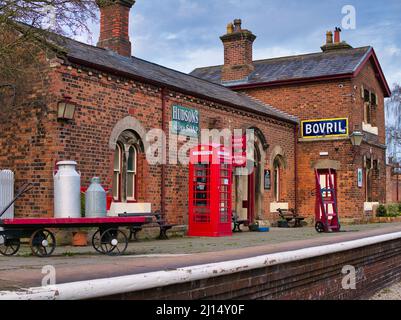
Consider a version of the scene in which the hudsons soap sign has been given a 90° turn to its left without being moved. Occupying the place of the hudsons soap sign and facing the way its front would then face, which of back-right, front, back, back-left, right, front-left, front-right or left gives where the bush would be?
front

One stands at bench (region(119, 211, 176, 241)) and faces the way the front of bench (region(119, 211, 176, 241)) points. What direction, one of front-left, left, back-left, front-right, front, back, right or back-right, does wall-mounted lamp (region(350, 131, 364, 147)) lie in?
left

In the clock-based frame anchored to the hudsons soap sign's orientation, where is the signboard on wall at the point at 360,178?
The signboard on wall is roughly at 9 o'clock from the hudsons soap sign.

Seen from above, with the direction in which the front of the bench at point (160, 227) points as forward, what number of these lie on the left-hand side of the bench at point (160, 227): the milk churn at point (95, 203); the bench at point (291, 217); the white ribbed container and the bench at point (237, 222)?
2

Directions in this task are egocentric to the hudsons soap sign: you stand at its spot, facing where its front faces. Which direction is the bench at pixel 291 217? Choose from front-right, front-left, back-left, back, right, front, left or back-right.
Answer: left

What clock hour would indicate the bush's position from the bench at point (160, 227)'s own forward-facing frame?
The bush is roughly at 9 o'clock from the bench.

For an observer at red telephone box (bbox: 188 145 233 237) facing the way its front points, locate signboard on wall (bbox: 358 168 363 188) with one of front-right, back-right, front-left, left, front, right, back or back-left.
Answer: left

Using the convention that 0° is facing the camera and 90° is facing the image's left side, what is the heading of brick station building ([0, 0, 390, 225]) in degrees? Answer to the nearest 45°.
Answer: approximately 315°

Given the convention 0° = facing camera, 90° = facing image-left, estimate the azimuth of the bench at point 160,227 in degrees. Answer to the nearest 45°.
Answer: approximately 315°

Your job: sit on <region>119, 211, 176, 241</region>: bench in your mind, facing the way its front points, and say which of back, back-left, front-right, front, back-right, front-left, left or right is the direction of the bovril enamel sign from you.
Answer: left

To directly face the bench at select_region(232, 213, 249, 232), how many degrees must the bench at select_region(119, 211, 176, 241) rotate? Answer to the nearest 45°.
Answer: approximately 90° to its left

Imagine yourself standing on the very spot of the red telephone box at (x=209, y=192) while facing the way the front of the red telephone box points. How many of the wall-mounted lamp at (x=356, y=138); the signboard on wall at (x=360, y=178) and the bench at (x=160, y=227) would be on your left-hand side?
2

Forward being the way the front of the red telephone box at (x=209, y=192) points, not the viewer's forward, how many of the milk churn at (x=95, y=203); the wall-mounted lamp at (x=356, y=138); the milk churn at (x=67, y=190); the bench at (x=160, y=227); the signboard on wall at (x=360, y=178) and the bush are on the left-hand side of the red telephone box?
3

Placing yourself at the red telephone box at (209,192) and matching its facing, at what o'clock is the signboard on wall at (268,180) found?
The signboard on wall is roughly at 8 o'clock from the red telephone box.

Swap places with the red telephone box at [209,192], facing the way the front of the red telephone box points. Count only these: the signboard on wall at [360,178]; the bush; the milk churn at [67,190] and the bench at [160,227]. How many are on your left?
2
